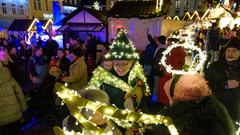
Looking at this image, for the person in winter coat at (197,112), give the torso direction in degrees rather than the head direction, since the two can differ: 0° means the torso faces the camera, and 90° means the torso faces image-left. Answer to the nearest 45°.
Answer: approximately 135°

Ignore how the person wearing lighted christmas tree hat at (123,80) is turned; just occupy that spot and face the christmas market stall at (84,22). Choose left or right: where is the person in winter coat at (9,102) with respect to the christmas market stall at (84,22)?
left

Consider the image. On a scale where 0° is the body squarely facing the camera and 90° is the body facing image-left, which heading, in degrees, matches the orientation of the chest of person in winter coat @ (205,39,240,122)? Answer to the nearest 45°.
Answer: approximately 45°
